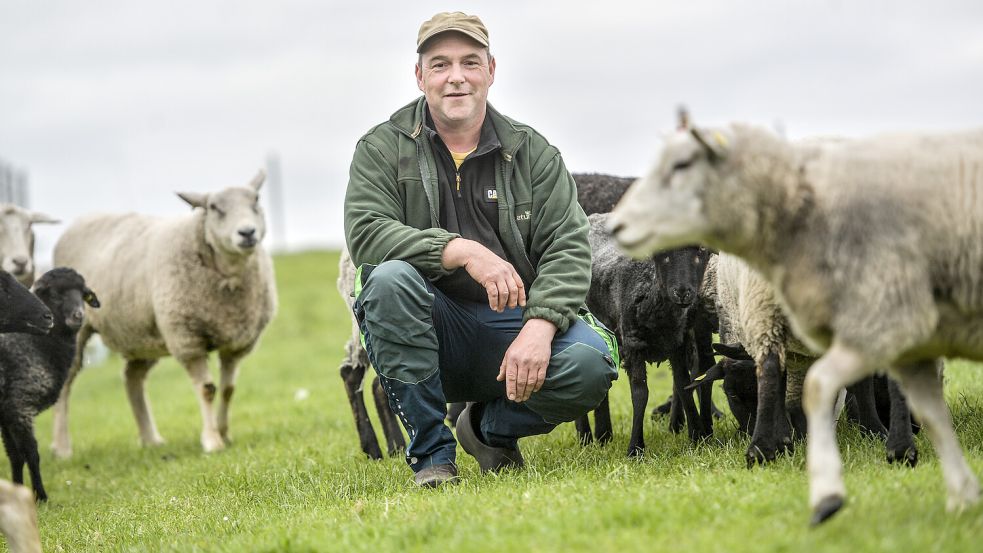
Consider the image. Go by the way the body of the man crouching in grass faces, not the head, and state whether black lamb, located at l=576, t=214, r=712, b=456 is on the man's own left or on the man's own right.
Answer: on the man's own left

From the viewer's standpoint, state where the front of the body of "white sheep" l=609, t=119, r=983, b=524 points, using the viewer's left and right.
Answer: facing to the left of the viewer

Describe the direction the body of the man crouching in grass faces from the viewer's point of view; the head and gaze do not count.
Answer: toward the camera

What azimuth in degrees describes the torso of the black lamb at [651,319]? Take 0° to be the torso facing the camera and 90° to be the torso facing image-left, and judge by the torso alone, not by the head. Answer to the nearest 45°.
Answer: approximately 315°

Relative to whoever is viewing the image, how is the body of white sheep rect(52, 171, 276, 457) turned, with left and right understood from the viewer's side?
facing the viewer and to the right of the viewer

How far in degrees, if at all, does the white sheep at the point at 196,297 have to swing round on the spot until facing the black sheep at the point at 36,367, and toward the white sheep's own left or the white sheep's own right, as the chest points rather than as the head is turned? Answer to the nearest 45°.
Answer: approximately 90° to the white sheep's own right

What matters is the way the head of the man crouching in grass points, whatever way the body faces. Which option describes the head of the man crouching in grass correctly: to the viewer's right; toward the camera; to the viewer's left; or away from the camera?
toward the camera

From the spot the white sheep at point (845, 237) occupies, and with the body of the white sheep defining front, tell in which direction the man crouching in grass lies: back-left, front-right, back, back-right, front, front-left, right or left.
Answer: front-right
